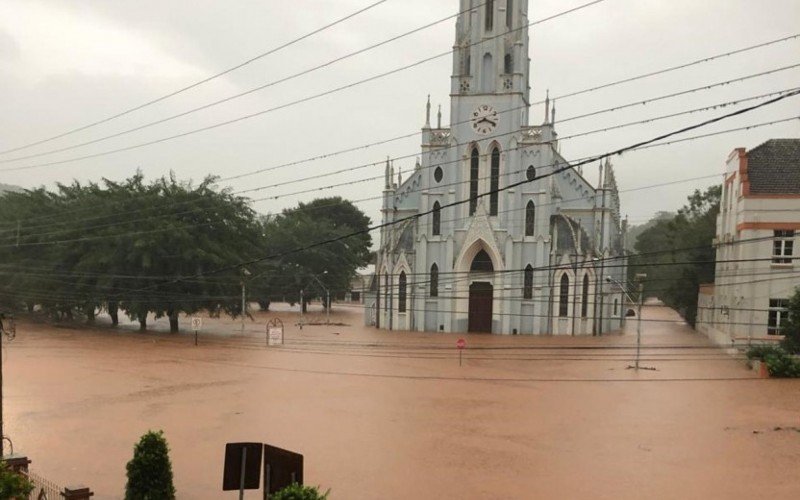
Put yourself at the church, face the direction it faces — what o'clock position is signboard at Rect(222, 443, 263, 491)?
The signboard is roughly at 12 o'clock from the church.

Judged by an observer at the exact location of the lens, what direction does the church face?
facing the viewer

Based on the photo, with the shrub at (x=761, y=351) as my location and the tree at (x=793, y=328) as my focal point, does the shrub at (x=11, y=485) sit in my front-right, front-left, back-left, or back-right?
back-right

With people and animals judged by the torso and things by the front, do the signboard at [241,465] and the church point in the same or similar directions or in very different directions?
very different directions

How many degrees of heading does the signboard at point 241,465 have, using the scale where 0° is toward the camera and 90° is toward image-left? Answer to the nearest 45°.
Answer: approximately 180°

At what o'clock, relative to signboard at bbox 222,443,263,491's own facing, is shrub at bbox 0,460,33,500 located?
The shrub is roughly at 10 o'clock from the signboard.

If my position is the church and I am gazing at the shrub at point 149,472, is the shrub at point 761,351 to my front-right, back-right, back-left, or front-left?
front-left

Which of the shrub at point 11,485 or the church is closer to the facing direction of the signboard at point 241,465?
the church

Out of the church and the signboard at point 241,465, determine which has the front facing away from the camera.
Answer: the signboard

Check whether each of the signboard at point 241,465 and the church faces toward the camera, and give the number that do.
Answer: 1
